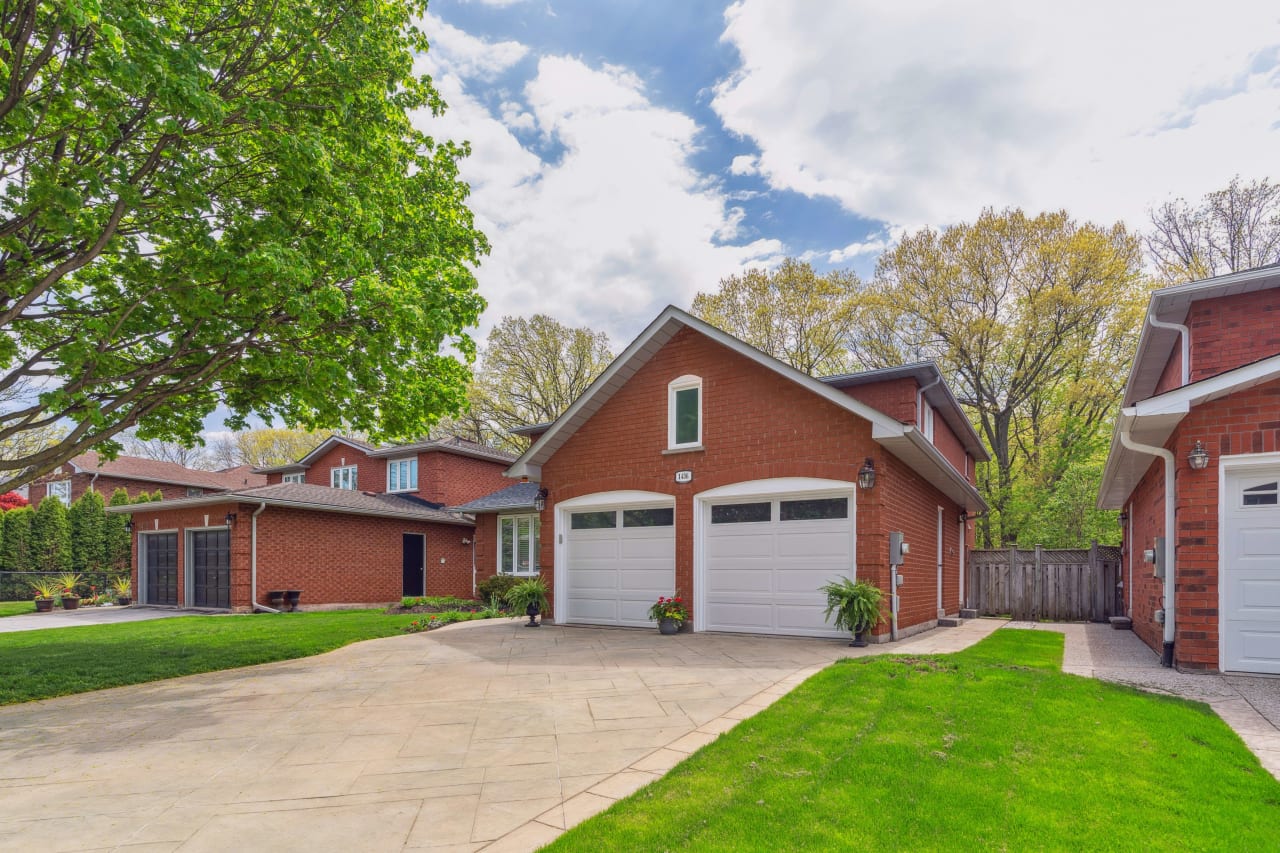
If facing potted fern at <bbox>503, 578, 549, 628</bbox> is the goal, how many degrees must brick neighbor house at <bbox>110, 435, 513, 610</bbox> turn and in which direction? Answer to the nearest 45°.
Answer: approximately 45° to its left

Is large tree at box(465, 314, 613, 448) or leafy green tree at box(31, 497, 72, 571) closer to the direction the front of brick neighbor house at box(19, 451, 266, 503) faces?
the leafy green tree

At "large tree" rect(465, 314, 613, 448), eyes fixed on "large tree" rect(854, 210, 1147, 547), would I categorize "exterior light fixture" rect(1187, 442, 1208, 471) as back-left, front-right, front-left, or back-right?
front-right

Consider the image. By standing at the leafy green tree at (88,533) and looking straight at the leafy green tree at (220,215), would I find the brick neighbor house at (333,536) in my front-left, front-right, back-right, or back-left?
front-left

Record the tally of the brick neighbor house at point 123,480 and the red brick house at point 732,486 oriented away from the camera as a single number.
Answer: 0

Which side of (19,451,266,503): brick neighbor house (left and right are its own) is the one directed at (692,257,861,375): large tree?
left

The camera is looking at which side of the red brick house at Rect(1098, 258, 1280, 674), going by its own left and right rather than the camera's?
front

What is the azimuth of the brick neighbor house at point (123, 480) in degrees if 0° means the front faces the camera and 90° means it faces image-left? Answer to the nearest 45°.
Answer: approximately 45°

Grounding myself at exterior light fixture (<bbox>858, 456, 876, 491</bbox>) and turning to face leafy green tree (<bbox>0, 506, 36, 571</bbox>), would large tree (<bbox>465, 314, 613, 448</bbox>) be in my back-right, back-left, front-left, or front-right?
front-right

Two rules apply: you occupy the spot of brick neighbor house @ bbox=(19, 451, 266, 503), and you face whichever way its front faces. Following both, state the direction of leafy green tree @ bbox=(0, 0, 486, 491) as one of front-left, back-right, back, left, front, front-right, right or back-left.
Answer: front-left
